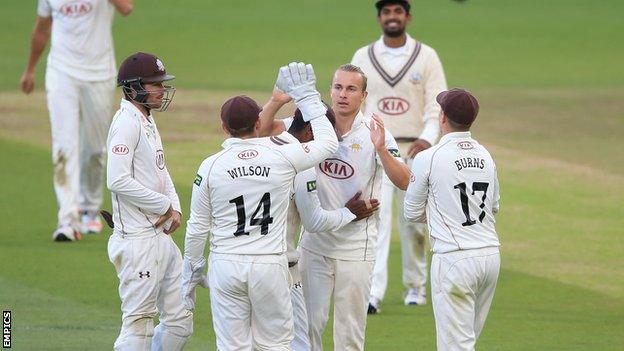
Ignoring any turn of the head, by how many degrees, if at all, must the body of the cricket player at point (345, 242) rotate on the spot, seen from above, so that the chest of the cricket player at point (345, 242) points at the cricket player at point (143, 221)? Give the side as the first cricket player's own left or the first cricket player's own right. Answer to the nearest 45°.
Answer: approximately 45° to the first cricket player's own right

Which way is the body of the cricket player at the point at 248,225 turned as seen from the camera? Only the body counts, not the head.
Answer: away from the camera

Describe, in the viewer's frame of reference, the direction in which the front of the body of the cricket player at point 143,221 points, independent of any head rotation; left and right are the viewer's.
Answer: facing to the right of the viewer

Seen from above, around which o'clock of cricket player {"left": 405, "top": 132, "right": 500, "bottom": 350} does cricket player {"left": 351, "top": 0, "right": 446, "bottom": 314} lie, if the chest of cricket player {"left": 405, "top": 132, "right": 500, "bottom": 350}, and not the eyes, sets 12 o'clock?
cricket player {"left": 351, "top": 0, "right": 446, "bottom": 314} is roughly at 1 o'clock from cricket player {"left": 405, "top": 132, "right": 500, "bottom": 350}.

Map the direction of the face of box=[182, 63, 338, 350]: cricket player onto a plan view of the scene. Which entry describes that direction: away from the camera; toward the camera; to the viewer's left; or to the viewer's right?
away from the camera

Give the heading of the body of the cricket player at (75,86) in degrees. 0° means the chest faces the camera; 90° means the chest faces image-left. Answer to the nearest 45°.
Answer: approximately 0°

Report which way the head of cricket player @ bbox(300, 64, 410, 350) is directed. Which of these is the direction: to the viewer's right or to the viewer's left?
to the viewer's left

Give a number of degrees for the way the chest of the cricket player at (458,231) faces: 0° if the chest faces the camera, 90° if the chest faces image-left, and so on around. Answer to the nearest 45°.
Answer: approximately 135°

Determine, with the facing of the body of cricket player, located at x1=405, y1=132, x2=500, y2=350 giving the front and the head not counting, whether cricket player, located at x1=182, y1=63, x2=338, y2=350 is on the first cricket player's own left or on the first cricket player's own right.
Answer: on the first cricket player's own left
